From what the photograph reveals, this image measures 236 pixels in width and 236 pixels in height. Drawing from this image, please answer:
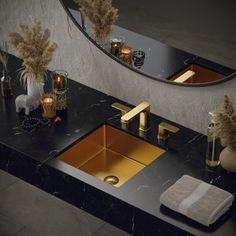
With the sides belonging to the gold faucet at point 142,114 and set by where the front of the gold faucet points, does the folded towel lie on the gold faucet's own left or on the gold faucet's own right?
on the gold faucet's own left

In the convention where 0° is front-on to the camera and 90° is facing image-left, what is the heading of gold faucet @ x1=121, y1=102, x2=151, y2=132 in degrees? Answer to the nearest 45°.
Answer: approximately 45°

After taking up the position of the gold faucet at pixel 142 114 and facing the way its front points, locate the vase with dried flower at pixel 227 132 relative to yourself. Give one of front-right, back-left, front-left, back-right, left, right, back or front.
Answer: left

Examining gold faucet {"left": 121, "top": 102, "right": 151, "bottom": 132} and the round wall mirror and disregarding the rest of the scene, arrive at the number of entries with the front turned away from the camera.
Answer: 0

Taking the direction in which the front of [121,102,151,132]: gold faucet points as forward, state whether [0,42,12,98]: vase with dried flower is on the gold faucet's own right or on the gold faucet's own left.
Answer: on the gold faucet's own right

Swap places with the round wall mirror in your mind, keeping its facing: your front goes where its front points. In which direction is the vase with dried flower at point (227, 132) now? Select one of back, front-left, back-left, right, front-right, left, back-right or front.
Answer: left
